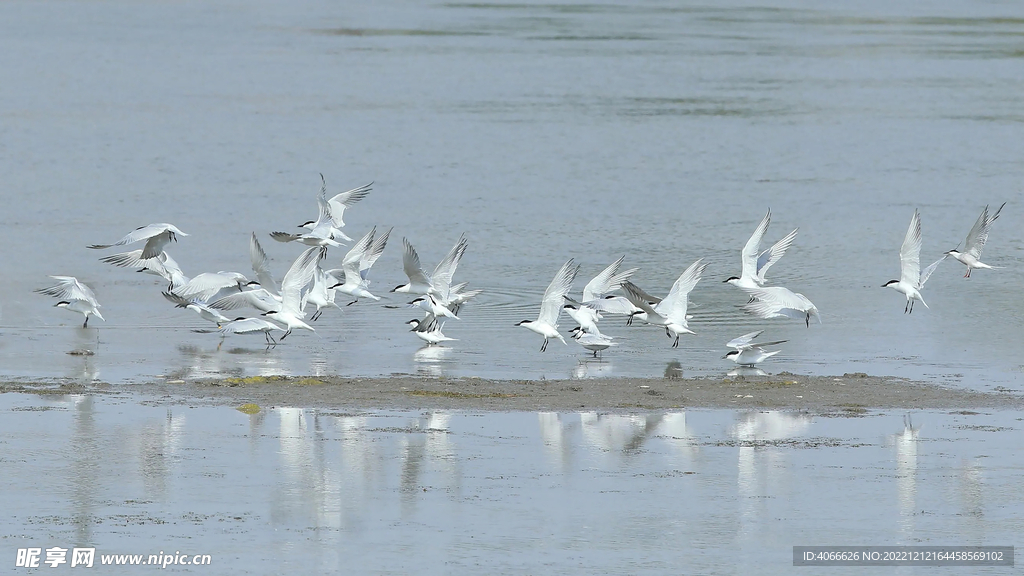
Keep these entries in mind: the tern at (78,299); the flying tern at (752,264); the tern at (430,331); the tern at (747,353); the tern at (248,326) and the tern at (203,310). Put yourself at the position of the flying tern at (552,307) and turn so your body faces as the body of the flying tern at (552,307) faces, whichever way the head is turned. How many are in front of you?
4

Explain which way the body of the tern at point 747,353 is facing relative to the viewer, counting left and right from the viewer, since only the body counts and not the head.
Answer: facing to the left of the viewer

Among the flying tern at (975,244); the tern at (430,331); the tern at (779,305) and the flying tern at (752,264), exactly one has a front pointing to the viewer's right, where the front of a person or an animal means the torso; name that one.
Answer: the tern at (779,305)

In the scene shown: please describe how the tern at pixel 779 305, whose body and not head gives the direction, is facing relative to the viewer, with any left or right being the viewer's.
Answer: facing to the right of the viewer

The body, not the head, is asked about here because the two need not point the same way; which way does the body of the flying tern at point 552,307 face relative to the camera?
to the viewer's left

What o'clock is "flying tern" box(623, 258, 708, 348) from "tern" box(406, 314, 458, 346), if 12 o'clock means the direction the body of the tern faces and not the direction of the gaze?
The flying tern is roughly at 6 o'clock from the tern.

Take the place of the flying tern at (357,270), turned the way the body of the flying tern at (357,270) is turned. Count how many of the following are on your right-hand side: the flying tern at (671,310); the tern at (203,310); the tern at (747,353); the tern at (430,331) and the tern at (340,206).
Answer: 1

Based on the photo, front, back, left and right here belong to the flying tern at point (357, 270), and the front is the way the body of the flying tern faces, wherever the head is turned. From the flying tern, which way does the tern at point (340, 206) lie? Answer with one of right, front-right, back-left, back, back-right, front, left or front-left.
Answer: right

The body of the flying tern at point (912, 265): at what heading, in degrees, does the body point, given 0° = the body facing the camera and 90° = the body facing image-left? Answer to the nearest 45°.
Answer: approximately 90°

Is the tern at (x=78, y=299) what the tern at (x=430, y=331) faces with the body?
yes

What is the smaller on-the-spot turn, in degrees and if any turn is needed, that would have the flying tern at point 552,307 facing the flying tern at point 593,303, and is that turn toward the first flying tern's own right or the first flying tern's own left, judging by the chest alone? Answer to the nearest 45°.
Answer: approximately 135° to the first flying tern's own right

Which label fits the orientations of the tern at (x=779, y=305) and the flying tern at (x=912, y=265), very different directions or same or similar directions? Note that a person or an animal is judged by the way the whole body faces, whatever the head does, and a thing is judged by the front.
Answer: very different directions

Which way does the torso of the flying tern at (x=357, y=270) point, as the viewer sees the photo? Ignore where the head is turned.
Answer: to the viewer's left

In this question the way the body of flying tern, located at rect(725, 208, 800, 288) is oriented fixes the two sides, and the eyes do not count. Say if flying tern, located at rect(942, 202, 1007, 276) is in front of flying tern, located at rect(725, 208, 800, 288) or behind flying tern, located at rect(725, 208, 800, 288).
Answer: behind

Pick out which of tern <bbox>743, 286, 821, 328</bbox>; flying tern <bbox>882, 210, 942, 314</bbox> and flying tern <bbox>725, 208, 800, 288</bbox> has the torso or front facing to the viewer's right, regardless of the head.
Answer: the tern

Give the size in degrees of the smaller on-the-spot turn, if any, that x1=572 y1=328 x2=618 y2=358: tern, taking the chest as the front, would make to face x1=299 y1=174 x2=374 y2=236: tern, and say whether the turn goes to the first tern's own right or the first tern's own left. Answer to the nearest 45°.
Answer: approximately 45° to the first tern's own right

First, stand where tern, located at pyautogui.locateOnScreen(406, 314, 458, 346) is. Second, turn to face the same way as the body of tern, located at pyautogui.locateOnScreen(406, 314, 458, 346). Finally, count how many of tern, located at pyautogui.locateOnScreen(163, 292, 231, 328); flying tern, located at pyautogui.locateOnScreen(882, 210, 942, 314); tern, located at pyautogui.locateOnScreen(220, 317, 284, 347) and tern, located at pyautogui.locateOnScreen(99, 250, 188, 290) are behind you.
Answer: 1

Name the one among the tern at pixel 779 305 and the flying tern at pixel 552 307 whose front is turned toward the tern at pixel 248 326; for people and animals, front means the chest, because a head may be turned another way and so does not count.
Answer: the flying tern

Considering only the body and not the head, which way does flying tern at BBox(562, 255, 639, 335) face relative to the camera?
to the viewer's left

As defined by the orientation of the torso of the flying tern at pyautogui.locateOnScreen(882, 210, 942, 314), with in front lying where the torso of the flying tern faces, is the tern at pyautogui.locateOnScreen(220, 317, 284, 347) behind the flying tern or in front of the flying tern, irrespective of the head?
in front

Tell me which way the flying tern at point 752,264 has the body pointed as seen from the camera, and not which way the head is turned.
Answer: to the viewer's left

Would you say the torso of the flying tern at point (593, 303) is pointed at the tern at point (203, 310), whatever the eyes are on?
yes
